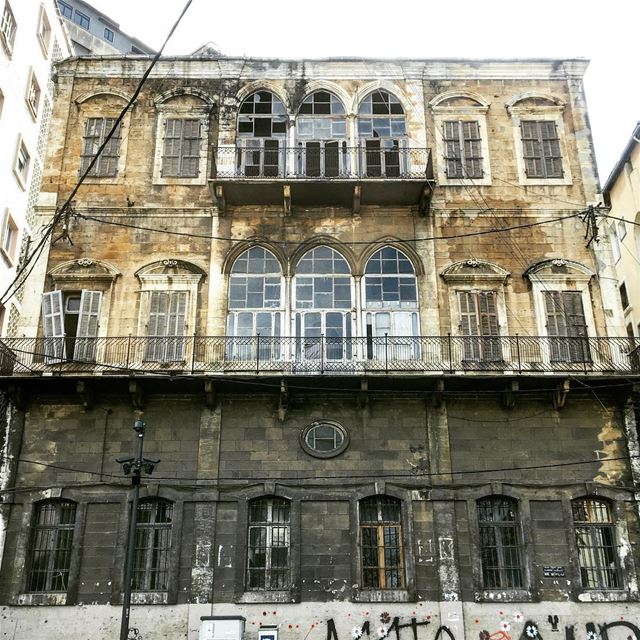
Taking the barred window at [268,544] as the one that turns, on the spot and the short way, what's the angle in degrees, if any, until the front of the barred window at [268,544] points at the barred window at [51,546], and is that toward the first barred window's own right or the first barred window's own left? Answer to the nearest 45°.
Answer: approximately 90° to the first barred window's own right

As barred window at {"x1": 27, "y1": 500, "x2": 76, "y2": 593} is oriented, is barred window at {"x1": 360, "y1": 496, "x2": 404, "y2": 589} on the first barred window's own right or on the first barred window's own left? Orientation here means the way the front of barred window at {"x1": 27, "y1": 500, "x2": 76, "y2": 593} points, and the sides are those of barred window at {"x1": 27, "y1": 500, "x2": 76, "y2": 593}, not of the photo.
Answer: on the first barred window's own left

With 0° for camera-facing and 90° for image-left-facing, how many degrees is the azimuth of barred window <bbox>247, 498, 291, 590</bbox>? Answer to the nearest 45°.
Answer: approximately 0°

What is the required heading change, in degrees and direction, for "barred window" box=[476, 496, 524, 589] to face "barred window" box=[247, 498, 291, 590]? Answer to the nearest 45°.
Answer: approximately 90° to its right

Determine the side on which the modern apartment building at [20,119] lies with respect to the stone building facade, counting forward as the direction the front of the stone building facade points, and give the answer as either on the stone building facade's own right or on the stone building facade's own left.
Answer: on the stone building facade's own right

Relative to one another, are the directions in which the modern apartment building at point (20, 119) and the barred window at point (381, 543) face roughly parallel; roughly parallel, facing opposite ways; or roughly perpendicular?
roughly perpendicular

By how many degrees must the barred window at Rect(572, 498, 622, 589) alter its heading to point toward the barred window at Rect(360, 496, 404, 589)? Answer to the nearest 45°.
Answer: approximately 90° to its right
